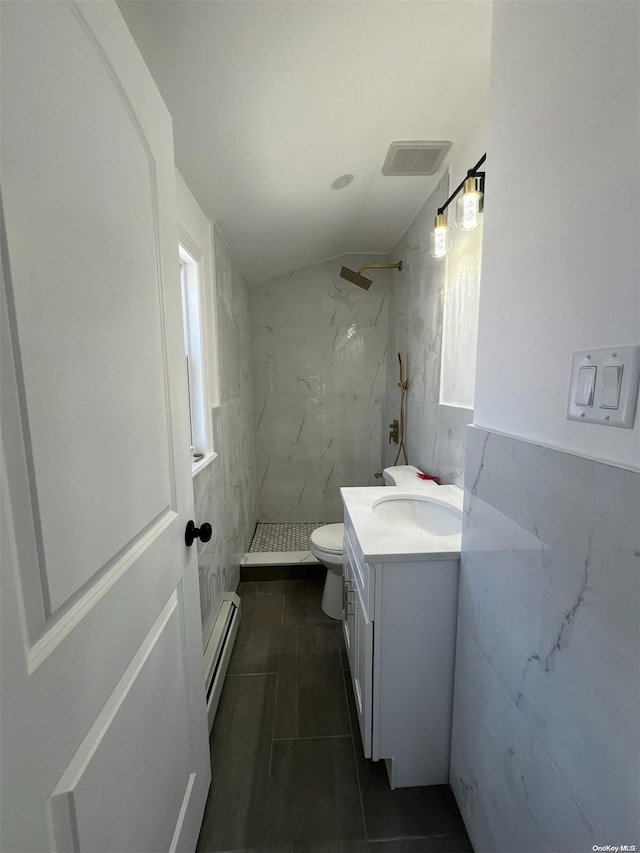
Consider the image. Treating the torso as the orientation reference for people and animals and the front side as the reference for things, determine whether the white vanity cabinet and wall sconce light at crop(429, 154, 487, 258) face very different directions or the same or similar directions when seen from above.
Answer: same or similar directions

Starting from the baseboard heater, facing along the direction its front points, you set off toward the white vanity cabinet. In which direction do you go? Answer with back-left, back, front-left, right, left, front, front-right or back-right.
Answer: front-right

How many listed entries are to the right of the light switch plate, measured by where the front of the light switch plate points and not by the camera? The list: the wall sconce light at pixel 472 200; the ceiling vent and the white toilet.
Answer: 3

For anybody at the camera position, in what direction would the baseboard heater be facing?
facing to the right of the viewer

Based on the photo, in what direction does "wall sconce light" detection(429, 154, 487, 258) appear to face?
to the viewer's left

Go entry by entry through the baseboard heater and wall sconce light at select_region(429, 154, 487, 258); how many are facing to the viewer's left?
1

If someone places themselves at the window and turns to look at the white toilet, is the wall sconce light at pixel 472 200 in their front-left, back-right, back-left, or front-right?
front-right

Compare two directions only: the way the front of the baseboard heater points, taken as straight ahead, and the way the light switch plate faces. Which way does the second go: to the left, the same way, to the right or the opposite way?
the opposite way
